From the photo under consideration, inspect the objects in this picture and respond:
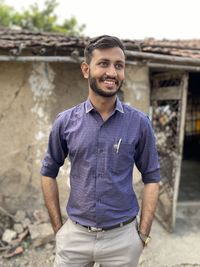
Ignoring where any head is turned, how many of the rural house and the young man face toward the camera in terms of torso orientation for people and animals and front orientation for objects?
2

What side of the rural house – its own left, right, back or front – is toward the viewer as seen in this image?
front

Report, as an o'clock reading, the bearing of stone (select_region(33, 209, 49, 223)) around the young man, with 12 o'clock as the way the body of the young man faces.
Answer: The stone is roughly at 5 o'clock from the young man.

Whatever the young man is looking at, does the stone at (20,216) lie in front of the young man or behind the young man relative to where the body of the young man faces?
behind

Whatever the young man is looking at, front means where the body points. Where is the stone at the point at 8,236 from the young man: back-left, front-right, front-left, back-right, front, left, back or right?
back-right

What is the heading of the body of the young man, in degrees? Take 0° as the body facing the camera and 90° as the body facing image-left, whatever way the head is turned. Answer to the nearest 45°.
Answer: approximately 0°
